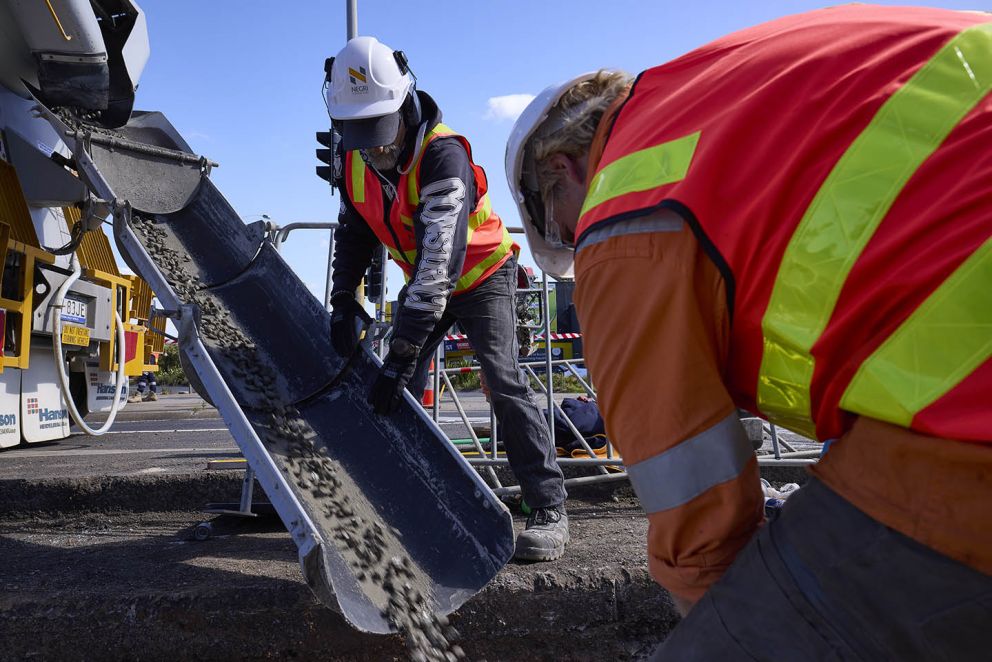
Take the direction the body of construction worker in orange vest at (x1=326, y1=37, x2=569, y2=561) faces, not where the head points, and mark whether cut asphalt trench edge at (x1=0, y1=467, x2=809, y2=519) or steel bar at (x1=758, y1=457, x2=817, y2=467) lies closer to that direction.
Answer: the cut asphalt trench edge

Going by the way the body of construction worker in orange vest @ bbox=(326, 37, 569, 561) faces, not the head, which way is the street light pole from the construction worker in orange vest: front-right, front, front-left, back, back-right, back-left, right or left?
back-right

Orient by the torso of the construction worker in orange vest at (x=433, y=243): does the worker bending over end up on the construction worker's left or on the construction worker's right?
on the construction worker's left

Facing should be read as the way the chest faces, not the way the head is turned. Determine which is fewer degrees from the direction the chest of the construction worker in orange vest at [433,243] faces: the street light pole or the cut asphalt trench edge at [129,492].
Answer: the cut asphalt trench edge

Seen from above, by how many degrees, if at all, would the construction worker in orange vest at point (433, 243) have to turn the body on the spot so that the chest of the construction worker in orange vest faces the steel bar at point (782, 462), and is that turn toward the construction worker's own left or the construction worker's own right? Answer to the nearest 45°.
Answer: approximately 135° to the construction worker's own left

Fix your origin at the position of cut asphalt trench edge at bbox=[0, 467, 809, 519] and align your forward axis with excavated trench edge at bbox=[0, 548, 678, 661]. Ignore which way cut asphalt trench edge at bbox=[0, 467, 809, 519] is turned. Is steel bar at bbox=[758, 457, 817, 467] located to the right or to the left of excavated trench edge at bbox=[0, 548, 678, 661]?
left

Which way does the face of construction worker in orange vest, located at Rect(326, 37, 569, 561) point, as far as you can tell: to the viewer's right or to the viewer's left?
to the viewer's left

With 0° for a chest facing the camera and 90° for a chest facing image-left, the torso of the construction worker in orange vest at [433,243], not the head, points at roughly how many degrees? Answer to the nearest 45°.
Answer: approximately 45°

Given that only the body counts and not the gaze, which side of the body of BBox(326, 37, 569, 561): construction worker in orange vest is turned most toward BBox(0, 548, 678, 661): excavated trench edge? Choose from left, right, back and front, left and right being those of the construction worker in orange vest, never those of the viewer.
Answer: front
